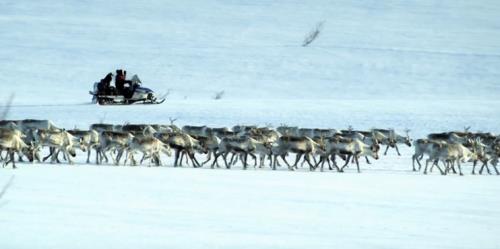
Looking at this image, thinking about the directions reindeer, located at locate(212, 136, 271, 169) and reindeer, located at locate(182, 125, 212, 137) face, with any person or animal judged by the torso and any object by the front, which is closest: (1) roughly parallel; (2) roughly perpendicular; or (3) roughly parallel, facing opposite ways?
roughly parallel

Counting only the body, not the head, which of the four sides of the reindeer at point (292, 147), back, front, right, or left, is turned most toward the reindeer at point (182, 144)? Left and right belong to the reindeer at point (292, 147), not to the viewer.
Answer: back

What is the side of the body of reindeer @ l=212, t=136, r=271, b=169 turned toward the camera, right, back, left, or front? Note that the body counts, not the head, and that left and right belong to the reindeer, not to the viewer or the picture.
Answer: right

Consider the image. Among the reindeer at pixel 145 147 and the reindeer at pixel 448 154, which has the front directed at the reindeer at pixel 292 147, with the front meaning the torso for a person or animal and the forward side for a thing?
the reindeer at pixel 145 147

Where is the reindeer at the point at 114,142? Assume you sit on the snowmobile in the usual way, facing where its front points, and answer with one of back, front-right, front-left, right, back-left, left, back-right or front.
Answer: right

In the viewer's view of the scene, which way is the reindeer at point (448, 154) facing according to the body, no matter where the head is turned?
to the viewer's right

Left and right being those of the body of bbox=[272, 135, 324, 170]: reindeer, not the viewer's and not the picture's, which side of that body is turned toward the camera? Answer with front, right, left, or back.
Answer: right

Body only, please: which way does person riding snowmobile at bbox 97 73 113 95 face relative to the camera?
to the viewer's right

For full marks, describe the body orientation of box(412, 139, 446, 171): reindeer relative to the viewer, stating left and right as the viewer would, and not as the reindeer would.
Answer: facing to the right of the viewer

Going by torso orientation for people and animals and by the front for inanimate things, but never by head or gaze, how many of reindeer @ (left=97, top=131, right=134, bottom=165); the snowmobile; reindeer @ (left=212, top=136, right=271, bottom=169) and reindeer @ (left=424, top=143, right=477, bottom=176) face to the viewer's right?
4

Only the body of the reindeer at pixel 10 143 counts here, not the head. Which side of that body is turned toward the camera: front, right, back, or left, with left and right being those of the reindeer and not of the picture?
right

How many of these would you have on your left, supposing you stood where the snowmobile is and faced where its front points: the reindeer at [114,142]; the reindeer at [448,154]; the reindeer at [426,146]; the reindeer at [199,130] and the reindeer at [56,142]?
0

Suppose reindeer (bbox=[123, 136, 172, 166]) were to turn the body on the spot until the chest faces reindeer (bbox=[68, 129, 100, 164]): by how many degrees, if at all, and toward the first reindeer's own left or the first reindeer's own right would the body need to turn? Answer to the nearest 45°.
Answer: approximately 135° to the first reindeer's own left

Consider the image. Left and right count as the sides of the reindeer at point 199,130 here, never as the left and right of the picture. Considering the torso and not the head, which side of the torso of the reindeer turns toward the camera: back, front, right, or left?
right

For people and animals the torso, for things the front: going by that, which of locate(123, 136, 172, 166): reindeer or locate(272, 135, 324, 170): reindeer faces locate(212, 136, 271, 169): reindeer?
locate(123, 136, 172, 166): reindeer

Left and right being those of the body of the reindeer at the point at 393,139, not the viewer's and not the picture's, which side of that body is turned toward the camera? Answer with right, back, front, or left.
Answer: right

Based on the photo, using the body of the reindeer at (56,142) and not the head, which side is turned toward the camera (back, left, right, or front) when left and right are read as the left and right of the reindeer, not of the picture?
right
